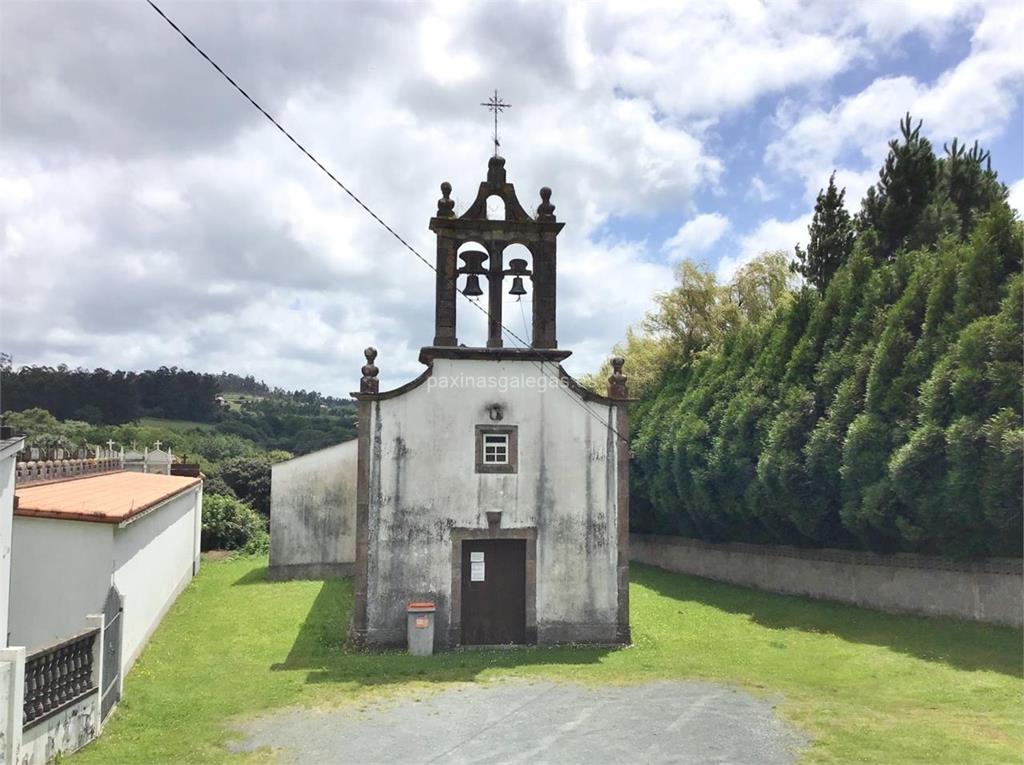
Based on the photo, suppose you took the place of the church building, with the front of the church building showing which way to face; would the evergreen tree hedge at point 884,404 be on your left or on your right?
on your left

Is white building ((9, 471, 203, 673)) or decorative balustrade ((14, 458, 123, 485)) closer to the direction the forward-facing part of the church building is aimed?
the white building

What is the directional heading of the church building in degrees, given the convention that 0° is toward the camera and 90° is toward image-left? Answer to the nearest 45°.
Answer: approximately 0°

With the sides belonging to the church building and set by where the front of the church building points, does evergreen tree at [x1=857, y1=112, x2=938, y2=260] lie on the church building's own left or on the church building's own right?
on the church building's own left

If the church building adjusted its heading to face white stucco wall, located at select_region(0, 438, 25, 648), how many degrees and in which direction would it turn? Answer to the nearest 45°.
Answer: approximately 45° to its right

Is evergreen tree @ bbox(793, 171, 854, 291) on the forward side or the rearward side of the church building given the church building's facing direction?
on the rearward side

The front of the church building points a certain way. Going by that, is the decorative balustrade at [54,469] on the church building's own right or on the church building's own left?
on the church building's own right

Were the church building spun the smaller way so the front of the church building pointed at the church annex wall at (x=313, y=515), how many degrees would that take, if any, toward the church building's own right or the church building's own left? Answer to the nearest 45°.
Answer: approximately 135° to the church building's own right

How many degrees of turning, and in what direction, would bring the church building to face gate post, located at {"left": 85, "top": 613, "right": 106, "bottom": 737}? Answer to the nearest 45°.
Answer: approximately 45° to its right

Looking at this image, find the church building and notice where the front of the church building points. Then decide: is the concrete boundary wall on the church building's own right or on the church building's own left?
on the church building's own left
